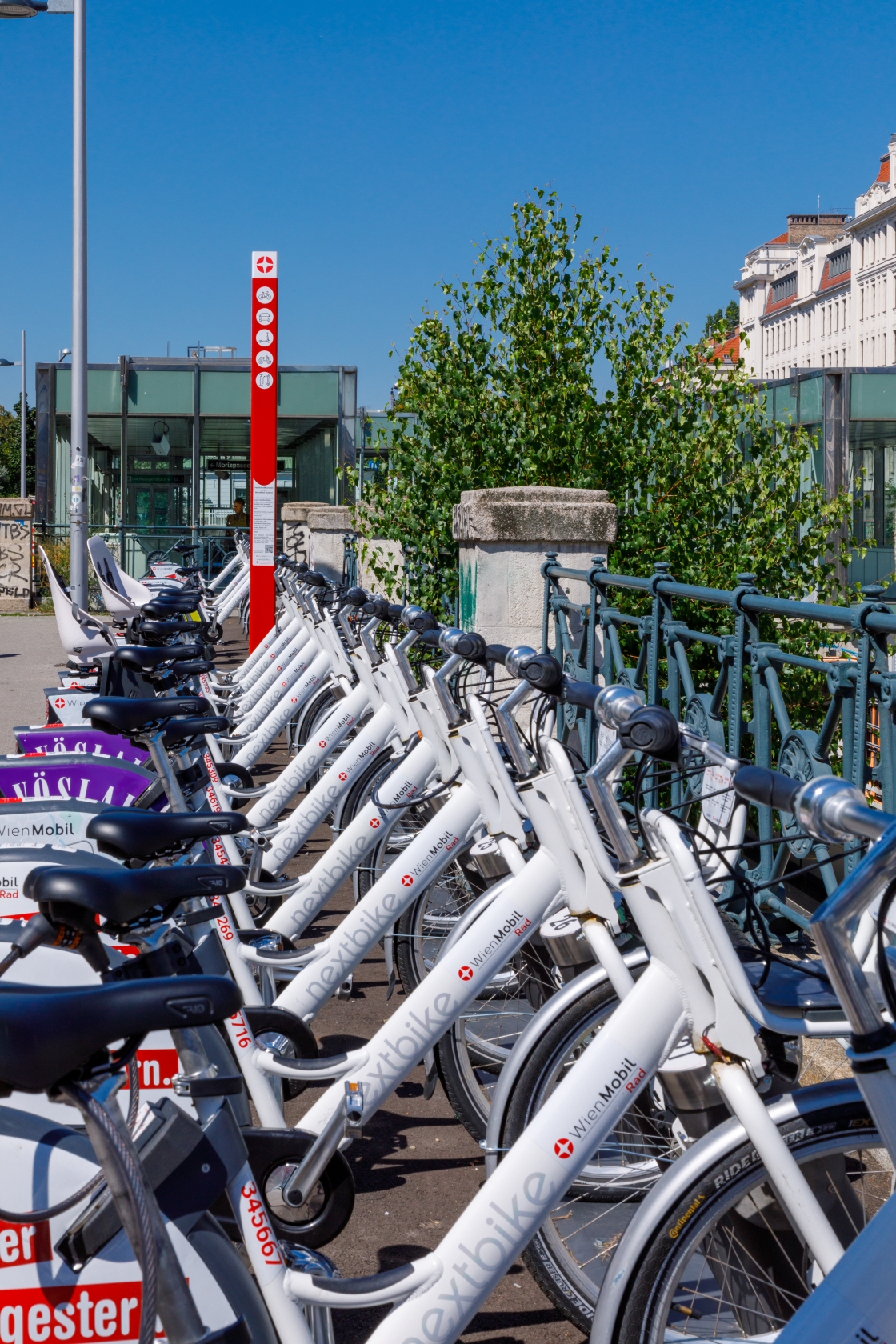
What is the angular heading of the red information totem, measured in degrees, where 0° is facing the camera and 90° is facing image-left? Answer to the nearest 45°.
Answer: approximately 0°

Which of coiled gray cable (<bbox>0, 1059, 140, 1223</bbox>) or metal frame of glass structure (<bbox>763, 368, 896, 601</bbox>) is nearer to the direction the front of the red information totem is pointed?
the coiled gray cable

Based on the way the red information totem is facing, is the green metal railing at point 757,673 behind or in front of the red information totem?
in front

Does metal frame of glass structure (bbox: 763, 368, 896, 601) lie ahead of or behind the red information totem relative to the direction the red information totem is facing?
behind

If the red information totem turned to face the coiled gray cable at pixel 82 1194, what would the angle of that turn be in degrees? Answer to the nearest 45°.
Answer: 0° — it already faces it

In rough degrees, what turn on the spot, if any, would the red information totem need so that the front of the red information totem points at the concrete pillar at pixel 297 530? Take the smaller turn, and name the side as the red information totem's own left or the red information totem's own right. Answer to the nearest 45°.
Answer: approximately 180°

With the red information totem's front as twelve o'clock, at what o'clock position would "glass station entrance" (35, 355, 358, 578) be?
The glass station entrance is roughly at 6 o'clock from the red information totem.
